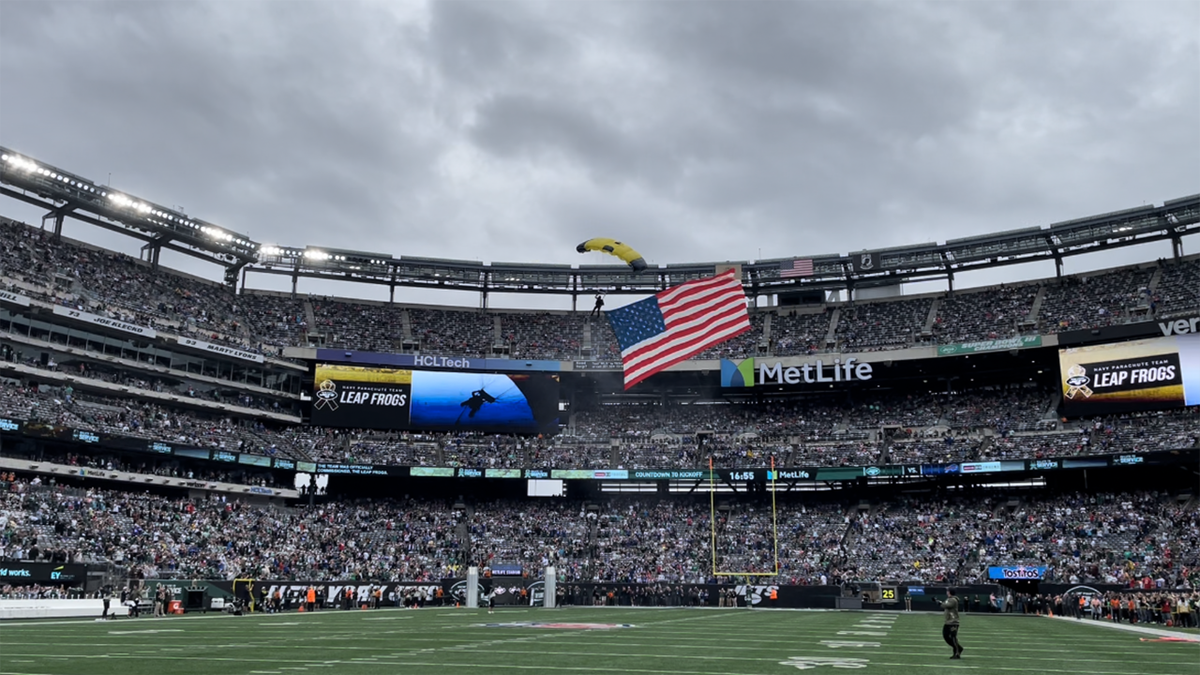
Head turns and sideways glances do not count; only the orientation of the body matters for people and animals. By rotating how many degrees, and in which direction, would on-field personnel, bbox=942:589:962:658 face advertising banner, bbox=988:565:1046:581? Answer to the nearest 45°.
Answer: approximately 90° to their right

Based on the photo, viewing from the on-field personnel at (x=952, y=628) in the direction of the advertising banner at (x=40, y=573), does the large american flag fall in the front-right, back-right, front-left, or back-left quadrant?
front-right

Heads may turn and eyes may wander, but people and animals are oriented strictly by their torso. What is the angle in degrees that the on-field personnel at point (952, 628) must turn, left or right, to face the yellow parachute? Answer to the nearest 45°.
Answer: approximately 45° to their right

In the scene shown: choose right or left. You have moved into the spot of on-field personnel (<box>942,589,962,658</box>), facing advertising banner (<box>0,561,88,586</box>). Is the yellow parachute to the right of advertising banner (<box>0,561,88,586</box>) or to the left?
right

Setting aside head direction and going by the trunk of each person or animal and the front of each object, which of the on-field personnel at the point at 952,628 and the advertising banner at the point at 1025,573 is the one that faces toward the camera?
the advertising banner

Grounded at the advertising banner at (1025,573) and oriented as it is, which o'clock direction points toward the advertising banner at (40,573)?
the advertising banner at (40,573) is roughly at 2 o'clock from the advertising banner at (1025,573).

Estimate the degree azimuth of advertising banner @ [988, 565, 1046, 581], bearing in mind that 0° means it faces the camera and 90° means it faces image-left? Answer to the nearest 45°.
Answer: approximately 0°

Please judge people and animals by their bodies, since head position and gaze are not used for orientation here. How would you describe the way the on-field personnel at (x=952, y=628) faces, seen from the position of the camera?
facing to the left of the viewer

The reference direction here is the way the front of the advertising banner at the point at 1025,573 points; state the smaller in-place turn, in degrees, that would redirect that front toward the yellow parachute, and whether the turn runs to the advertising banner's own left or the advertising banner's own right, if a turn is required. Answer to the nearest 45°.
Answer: approximately 45° to the advertising banner's own right

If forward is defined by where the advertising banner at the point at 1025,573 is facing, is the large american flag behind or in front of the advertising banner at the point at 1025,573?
in front
